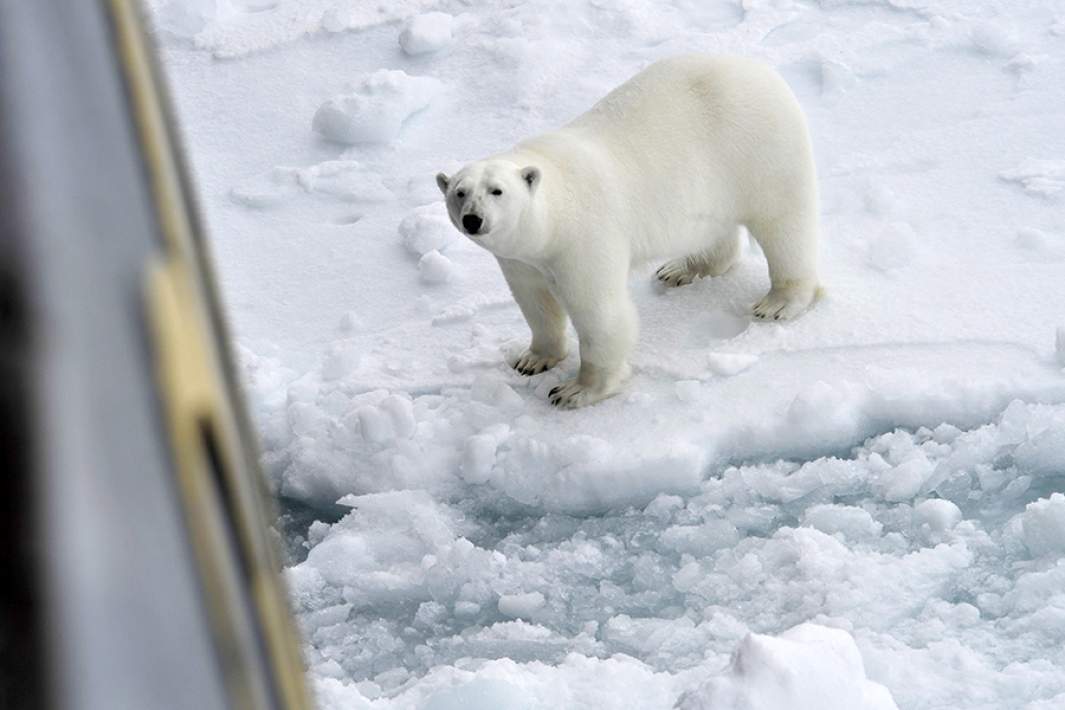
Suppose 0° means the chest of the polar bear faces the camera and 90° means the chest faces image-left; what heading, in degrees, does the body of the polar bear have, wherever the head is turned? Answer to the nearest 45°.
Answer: approximately 45°

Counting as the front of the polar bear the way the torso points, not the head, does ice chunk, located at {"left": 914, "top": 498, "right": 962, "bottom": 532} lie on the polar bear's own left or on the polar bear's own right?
on the polar bear's own left

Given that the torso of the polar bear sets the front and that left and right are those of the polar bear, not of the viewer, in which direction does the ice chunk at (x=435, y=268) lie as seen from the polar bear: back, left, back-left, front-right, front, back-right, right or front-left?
right

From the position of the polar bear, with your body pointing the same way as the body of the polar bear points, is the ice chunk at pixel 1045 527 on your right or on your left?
on your left

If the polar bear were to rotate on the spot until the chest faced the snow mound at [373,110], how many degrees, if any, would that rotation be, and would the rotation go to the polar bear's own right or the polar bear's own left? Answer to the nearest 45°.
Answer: approximately 90° to the polar bear's own right

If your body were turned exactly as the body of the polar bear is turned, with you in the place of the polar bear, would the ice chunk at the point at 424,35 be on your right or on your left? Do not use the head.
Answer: on your right

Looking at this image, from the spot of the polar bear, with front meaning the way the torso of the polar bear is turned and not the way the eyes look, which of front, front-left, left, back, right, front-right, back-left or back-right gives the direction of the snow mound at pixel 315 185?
right

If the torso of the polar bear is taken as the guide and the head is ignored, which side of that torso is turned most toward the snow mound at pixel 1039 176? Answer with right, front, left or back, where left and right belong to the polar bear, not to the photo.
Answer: back

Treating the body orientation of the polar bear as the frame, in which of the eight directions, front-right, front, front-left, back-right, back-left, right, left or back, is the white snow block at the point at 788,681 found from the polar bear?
front-left

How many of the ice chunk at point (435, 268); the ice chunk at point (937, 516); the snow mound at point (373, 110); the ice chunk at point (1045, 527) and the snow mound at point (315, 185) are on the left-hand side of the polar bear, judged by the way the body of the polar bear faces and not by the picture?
2
